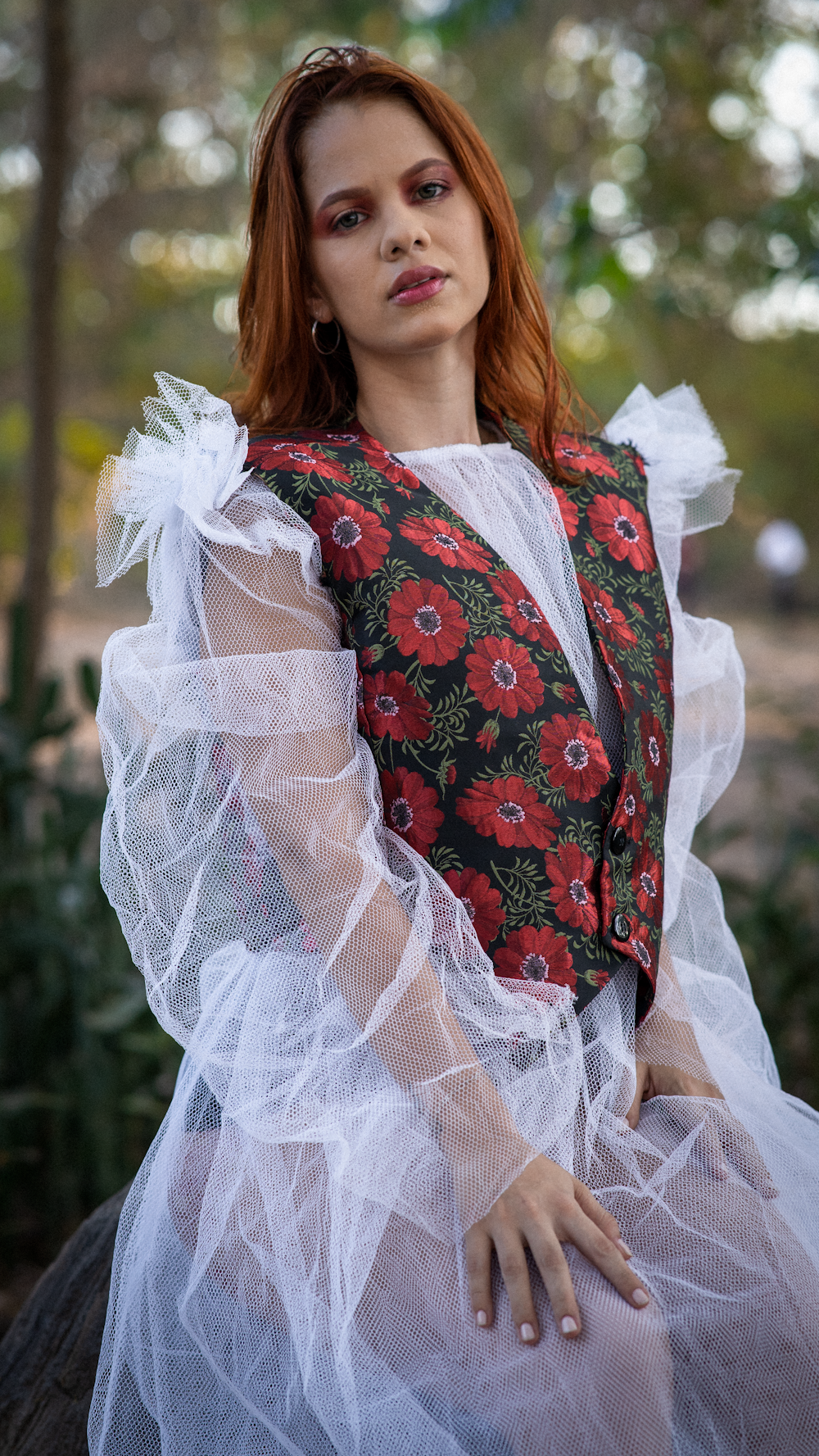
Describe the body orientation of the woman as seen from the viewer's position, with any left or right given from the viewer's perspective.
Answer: facing the viewer and to the right of the viewer

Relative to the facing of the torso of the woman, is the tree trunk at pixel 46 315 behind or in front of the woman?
behind

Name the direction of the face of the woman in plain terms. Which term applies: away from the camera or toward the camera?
toward the camera
